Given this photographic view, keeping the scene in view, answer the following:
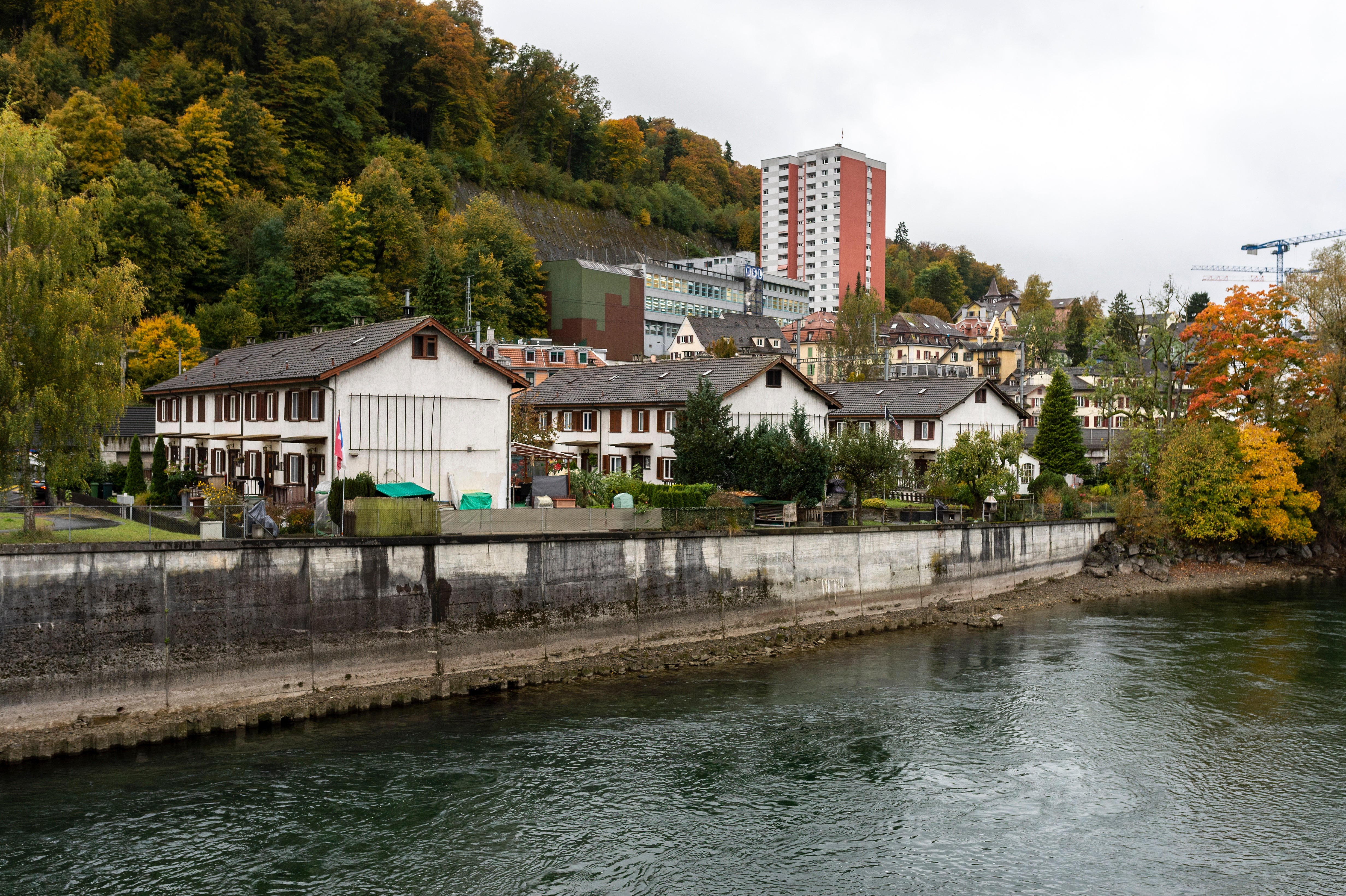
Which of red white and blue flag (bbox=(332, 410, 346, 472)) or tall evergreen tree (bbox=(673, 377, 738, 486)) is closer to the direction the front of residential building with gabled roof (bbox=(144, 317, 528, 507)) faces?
the red white and blue flag

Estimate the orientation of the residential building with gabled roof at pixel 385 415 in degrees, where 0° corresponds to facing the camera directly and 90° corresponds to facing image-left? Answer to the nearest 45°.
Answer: approximately 45°

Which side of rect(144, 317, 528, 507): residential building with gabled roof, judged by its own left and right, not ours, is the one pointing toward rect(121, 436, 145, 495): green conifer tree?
front

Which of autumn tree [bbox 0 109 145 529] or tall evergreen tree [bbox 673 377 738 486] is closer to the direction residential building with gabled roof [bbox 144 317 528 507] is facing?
the autumn tree

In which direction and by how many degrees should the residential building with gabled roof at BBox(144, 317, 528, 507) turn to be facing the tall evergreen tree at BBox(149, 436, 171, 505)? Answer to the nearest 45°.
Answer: approximately 90° to its right

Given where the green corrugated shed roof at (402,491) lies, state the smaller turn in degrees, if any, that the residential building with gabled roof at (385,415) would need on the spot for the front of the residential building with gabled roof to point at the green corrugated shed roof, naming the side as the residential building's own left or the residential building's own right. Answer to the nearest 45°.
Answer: approximately 45° to the residential building's own left

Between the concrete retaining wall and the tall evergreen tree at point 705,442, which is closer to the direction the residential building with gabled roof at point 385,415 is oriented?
the concrete retaining wall

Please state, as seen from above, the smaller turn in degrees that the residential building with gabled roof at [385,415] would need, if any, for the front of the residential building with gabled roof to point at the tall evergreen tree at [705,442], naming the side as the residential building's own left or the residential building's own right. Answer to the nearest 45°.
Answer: approximately 135° to the residential building's own left

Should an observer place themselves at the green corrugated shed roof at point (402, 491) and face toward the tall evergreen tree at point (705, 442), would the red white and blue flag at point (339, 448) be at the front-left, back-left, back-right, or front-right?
back-left
